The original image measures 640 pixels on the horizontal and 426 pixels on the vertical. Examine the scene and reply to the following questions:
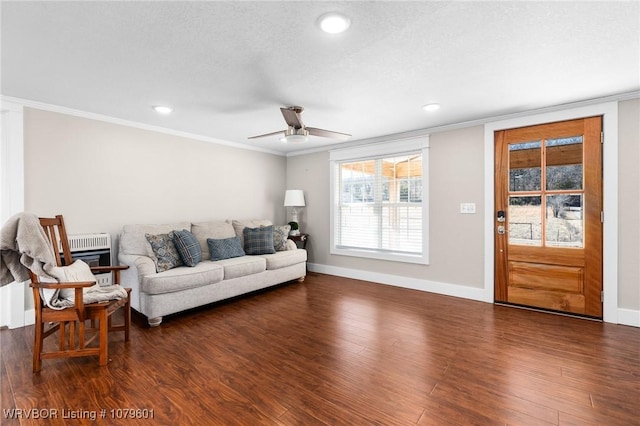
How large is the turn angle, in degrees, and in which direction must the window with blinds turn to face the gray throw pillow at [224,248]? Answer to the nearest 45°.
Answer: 0° — it already faces it

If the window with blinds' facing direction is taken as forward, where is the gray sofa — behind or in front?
in front

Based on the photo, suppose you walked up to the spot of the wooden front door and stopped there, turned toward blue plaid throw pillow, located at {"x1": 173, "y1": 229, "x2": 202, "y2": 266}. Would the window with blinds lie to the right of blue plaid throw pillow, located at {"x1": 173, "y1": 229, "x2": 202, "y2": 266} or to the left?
right

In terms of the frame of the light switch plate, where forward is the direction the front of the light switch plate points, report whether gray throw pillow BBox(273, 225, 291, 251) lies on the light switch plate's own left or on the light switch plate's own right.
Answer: on the light switch plate's own right

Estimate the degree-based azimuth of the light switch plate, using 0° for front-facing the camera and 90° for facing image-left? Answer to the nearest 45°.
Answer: approximately 0°

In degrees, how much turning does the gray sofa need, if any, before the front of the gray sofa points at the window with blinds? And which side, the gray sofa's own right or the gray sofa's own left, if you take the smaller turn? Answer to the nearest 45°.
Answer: approximately 45° to the gray sofa's own left

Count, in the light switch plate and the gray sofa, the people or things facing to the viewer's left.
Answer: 0

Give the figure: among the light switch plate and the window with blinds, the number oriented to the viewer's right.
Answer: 0

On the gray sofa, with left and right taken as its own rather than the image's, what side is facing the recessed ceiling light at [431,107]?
front

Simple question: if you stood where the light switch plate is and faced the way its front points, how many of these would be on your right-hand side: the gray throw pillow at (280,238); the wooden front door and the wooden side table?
2

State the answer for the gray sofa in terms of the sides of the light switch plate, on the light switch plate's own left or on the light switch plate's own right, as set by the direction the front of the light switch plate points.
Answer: on the light switch plate's own right
